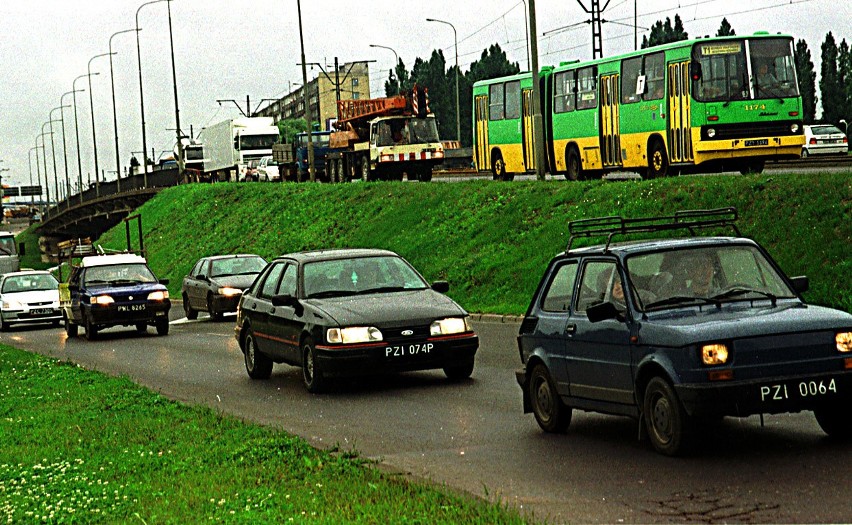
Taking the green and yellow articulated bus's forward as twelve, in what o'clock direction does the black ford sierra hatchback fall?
The black ford sierra hatchback is roughly at 2 o'clock from the green and yellow articulated bus.

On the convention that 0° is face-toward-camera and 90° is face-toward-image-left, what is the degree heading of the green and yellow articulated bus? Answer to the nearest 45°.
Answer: approximately 315°

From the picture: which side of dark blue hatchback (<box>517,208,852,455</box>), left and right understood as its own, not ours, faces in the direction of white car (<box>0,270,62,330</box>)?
back

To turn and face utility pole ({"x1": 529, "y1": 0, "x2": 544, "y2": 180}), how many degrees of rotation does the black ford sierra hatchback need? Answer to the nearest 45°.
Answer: approximately 135° to its left

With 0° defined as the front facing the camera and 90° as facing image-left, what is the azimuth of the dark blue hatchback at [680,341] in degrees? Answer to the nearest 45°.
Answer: approximately 315°

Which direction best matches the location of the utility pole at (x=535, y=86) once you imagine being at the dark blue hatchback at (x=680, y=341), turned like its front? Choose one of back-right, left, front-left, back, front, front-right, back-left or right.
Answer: back-left

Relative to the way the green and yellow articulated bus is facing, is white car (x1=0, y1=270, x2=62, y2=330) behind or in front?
behind

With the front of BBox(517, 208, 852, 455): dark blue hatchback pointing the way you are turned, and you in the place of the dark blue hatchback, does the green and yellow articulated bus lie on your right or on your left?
on your left
